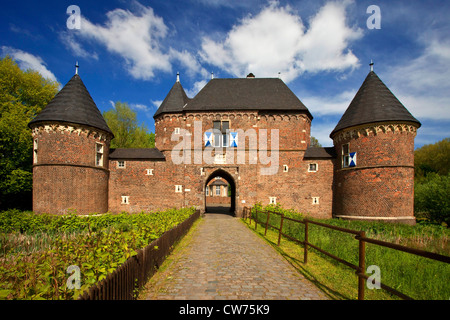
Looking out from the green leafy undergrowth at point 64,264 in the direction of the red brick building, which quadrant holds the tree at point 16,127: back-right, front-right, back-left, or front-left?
front-left

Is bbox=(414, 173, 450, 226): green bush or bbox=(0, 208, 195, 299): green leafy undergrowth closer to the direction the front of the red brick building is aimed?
the green leafy undergrowth

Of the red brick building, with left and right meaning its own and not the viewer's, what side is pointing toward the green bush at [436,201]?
left

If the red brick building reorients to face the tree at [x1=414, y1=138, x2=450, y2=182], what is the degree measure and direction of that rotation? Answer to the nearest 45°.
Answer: approximately 135° to its left

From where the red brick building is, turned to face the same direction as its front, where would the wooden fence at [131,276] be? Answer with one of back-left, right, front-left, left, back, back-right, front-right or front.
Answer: front

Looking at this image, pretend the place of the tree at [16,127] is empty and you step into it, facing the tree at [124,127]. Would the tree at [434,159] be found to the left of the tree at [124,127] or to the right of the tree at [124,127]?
right

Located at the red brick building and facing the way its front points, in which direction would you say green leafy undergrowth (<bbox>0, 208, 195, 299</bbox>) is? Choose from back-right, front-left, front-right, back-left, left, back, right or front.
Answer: front

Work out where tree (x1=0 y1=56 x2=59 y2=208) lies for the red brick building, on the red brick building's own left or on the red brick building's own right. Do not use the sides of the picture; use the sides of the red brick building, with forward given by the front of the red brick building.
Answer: on the red brick building's own right

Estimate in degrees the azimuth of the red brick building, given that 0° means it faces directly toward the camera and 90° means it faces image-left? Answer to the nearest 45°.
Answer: approximately 0°
